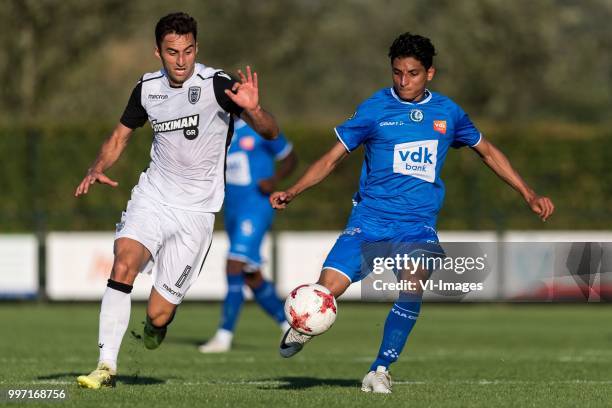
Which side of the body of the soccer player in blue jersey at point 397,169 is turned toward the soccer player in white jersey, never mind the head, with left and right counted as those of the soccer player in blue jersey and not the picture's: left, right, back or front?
right

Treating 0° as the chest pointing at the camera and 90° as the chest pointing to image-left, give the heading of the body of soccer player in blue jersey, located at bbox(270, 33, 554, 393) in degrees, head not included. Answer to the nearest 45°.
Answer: approximately 0°

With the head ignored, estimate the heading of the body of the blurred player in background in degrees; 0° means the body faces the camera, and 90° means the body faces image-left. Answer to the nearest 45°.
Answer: approximately 45°

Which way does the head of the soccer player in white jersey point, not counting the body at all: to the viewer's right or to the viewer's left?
to the viewer's right

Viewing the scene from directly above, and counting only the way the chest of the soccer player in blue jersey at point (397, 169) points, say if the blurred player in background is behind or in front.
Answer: behind

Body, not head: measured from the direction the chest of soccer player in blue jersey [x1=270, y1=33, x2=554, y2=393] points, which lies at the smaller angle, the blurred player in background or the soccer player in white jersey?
the soccer player in white jersey
